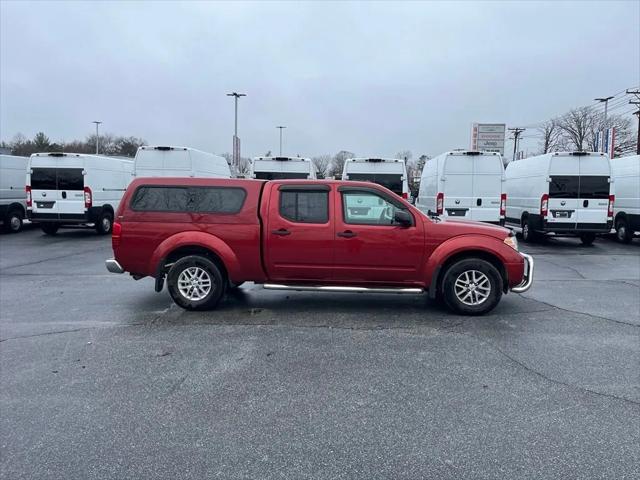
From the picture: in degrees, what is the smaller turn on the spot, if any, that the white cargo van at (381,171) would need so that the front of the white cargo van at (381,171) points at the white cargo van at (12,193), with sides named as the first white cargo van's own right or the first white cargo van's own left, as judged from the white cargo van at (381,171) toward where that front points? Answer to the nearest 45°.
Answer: approximately 90° to the first white cargo van's own left

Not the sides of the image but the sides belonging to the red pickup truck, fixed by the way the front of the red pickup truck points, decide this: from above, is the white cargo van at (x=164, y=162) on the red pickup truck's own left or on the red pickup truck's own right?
on the red pickup truck's own left

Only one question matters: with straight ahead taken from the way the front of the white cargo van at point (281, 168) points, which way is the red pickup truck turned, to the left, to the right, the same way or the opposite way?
to the right

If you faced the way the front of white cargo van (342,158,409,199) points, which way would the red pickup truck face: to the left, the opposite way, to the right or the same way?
to the right

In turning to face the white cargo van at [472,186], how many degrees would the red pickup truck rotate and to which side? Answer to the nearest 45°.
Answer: approximately 45° to its left

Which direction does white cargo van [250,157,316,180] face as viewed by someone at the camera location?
facing away from the viewer

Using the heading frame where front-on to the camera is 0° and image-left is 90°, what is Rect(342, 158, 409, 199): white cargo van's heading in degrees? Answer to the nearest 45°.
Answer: approximately 180°

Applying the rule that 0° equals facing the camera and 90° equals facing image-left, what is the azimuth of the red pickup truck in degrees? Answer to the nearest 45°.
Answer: approximately 270°

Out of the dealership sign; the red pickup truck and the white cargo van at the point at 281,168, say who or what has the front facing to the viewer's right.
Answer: the red pickup truck

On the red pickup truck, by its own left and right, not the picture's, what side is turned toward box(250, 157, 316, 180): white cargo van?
left
